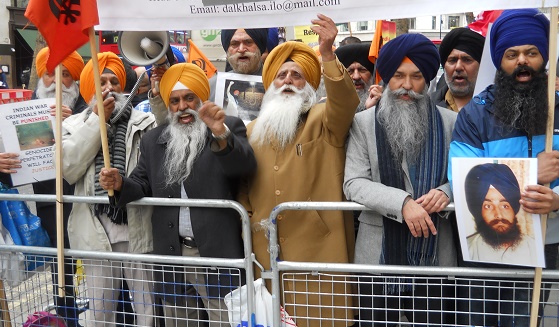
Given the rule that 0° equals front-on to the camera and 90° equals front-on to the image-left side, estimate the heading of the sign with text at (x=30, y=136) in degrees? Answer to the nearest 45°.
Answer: approximately 0°

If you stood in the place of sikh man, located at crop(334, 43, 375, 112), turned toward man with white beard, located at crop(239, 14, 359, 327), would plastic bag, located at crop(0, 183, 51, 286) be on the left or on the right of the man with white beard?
right

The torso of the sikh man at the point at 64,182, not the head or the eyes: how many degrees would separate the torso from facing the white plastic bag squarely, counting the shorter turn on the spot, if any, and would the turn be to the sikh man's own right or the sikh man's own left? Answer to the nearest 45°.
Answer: approximately 45° to the sikh man's own left
